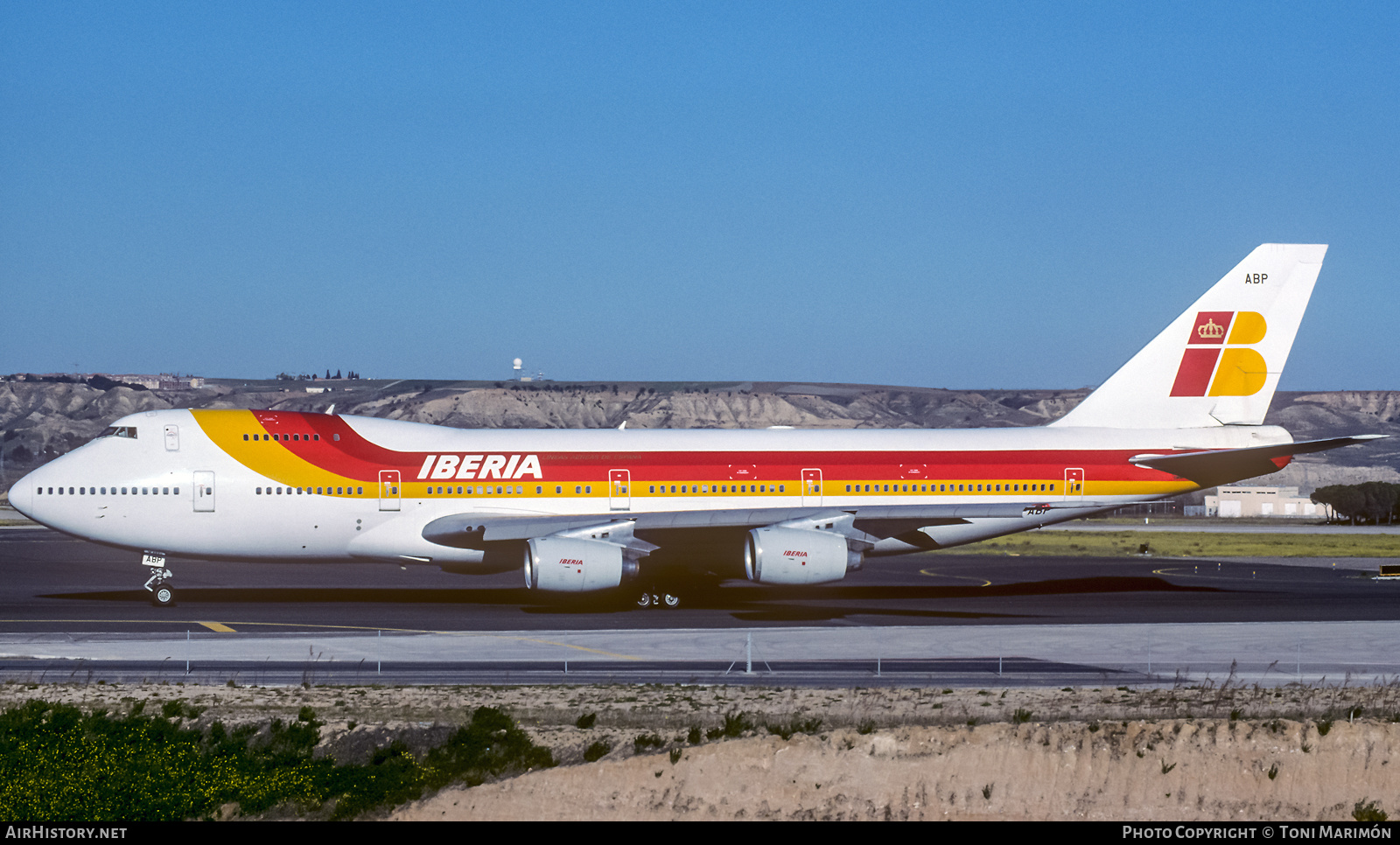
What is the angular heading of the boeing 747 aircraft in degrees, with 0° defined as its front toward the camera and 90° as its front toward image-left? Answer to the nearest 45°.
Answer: approximately 90°
